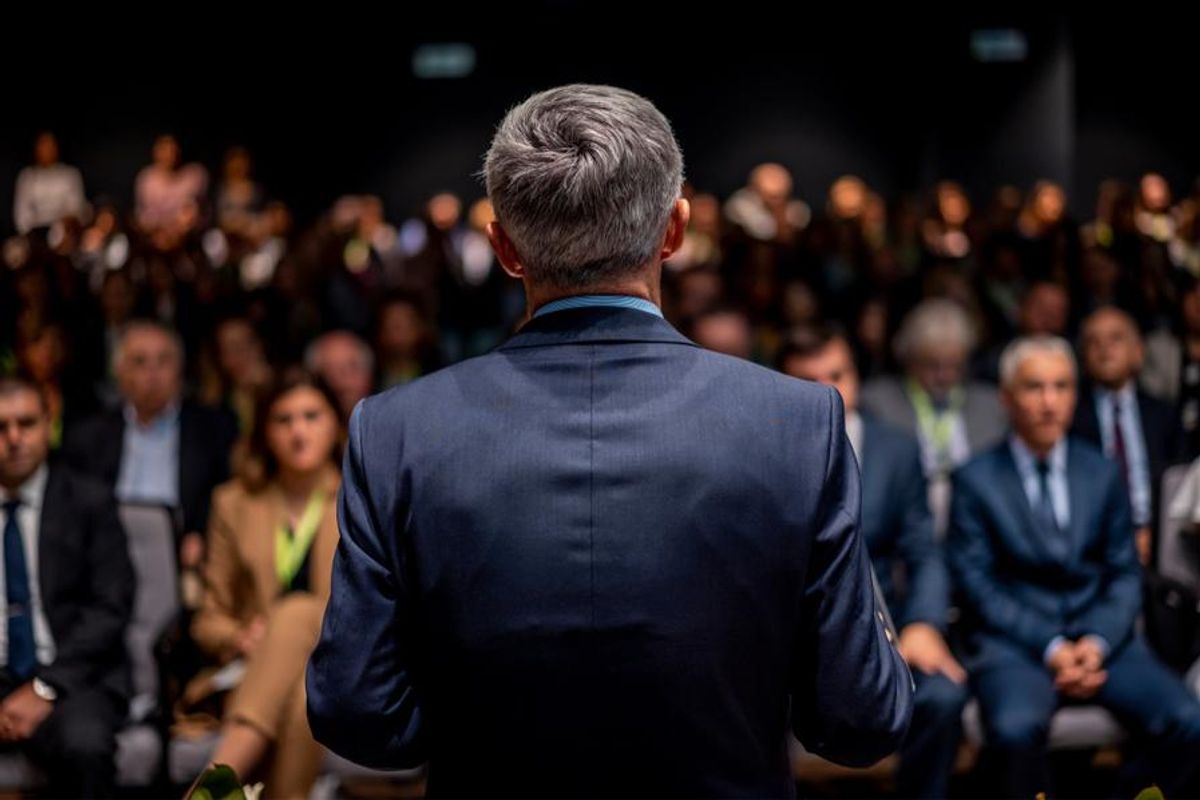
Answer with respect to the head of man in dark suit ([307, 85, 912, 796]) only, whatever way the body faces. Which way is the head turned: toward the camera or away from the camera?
away from the camera

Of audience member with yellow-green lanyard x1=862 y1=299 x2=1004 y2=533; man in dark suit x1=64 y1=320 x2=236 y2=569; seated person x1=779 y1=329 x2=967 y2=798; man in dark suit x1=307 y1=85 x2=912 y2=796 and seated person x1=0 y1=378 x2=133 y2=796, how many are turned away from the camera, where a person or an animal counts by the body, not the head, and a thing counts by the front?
1

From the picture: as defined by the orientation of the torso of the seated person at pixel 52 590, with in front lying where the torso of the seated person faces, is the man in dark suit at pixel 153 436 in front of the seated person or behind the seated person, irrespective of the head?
behind

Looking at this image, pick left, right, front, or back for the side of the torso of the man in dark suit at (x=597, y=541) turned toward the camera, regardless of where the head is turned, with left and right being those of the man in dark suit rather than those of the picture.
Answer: back

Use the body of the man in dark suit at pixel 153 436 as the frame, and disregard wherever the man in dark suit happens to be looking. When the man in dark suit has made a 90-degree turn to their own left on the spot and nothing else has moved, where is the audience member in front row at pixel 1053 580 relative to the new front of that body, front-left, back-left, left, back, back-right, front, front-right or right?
front-right

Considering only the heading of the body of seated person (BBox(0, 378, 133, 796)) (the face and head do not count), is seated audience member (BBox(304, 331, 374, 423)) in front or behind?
behind

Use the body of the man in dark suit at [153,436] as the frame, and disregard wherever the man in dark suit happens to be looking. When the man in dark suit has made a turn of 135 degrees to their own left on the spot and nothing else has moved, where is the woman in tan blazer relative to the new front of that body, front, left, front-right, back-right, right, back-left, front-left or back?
back-right

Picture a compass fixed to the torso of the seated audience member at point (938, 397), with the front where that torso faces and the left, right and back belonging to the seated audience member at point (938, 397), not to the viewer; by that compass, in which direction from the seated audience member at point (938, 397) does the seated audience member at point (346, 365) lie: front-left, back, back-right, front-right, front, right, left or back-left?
right

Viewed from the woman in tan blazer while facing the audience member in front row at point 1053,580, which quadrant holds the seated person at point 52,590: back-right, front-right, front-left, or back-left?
back-right

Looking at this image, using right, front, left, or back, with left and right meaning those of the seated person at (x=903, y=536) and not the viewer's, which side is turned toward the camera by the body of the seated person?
front

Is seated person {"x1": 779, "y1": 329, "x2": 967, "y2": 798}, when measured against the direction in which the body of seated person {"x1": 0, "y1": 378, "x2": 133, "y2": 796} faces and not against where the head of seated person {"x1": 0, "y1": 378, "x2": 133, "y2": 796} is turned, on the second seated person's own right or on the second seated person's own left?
on the second seated person's own left

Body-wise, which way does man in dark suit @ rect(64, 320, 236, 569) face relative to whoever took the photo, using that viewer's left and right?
facing the viewer

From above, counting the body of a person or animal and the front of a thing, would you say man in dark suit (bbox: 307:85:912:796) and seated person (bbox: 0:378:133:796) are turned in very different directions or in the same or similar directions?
very different directions

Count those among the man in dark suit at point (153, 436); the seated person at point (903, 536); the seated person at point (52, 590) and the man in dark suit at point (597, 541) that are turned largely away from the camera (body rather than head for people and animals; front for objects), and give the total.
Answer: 1
